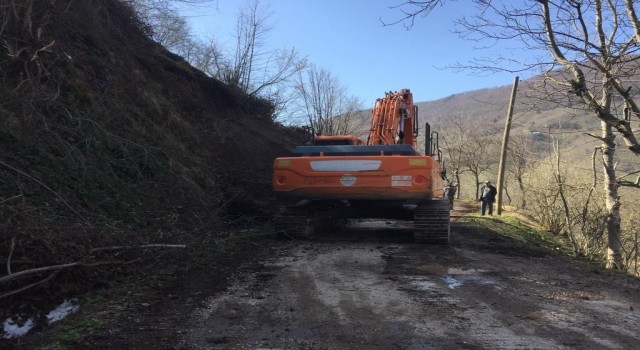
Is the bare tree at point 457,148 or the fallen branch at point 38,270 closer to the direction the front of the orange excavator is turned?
the bare tree

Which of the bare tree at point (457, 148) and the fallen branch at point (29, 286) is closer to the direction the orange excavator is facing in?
the bare tree

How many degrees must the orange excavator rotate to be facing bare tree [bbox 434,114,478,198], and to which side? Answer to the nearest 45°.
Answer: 0° — it already faces it

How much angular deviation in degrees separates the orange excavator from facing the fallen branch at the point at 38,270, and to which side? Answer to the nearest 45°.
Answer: approximately 135° to its left

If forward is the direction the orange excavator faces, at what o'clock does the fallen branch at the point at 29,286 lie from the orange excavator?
The fallen branch is roughly at 7 o'clock from the orange excavator.

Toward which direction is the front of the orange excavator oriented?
away from the camera

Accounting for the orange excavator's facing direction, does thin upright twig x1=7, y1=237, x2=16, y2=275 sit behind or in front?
behind
